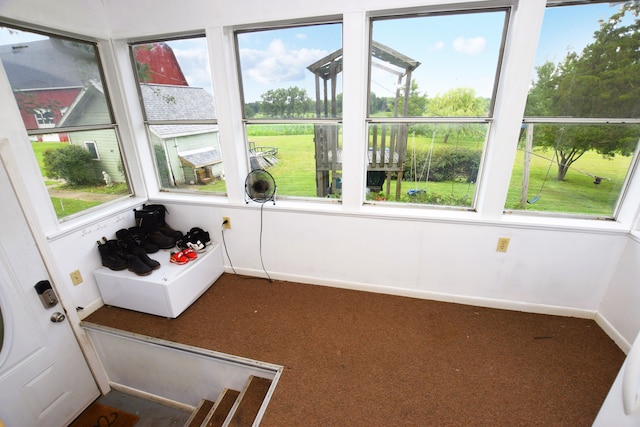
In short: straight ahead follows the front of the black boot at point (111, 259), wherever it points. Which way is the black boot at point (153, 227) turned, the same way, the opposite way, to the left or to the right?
the same way

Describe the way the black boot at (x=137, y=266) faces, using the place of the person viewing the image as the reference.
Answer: facing the viewer and to the right of the viewer

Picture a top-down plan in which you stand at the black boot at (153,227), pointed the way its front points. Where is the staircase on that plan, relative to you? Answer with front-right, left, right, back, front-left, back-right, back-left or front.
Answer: front-right

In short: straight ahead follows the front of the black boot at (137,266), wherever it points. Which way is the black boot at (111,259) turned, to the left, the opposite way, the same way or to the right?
the same way

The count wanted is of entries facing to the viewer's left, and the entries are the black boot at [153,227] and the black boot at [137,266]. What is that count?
0

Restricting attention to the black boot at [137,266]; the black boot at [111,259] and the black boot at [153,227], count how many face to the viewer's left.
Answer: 0

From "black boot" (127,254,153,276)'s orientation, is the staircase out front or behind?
out front

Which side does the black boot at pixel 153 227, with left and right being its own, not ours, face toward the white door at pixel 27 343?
right

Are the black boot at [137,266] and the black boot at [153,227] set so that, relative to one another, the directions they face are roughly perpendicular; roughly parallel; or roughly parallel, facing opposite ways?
roughly parallel
